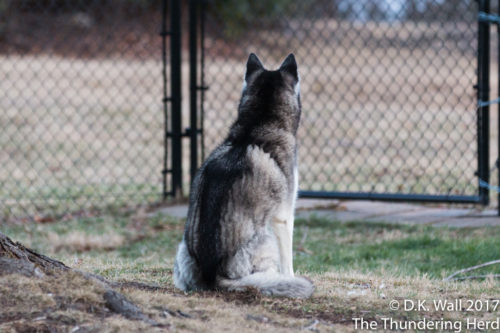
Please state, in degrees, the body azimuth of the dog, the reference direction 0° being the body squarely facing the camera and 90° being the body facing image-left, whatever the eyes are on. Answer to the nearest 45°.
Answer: approximately 225°

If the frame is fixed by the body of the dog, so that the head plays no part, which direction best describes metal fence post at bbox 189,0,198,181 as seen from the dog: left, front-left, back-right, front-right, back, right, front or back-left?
front-left

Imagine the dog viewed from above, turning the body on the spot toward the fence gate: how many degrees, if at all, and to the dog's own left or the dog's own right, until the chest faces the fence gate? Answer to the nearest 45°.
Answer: approximately 45° to the dog's own left

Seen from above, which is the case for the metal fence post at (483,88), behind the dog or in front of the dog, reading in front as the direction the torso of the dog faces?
in front

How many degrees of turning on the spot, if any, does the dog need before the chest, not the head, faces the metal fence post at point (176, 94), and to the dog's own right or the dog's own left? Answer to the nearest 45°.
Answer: approximately 45° to the dog's own left
